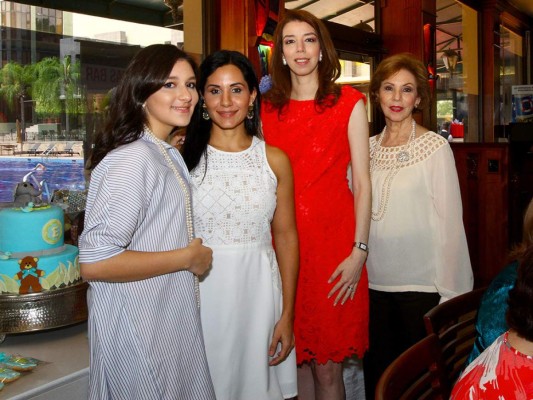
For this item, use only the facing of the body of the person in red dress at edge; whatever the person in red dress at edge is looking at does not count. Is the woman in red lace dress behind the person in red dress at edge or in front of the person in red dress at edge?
in front

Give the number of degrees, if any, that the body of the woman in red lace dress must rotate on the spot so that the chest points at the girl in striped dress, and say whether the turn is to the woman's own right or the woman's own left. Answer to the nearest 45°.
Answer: approximately 45° to the woman's own right

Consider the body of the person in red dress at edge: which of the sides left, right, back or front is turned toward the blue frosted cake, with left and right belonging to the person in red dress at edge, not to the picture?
left

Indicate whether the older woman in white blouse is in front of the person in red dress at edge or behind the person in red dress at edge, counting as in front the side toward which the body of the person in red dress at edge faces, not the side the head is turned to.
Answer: in front

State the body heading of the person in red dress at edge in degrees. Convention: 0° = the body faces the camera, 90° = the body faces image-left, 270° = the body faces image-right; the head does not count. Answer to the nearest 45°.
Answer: approximately 180°

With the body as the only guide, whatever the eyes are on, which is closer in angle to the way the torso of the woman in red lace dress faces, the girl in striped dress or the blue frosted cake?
the girl in striped dress

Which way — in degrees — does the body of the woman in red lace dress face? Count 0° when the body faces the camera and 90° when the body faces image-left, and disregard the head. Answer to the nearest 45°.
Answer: approximately 0°

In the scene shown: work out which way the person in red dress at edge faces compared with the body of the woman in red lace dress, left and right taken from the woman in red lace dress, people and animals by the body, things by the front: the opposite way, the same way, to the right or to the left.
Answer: the opposite way

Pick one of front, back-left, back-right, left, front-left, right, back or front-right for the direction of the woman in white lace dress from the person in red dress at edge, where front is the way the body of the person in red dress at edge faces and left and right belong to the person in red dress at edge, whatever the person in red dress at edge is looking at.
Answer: front-left

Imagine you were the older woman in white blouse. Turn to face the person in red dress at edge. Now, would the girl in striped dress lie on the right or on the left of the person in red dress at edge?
right

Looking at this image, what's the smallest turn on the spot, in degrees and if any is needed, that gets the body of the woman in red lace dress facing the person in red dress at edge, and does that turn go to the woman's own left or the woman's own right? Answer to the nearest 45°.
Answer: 0° — they already face them
